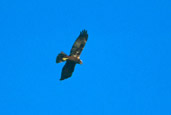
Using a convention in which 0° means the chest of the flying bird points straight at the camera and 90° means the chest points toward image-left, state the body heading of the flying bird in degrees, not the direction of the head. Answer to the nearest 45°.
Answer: approximately 270°
